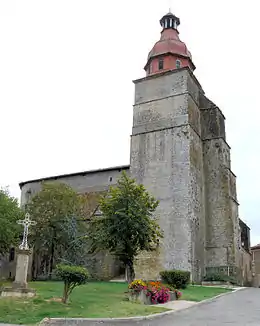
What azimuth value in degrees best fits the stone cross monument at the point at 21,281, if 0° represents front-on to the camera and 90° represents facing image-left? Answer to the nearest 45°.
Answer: approximately 0°

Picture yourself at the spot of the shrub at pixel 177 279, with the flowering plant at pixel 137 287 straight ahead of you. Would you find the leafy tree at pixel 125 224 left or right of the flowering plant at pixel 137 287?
right

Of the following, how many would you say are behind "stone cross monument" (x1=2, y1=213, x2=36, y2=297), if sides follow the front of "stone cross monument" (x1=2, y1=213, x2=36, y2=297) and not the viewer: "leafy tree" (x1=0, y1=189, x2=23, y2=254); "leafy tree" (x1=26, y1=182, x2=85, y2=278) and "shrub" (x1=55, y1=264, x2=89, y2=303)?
2

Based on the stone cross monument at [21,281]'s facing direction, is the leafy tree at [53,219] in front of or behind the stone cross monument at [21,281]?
behind

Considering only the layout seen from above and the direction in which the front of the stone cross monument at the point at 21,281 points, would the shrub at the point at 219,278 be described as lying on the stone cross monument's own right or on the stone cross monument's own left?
on the stone cross monument's own left

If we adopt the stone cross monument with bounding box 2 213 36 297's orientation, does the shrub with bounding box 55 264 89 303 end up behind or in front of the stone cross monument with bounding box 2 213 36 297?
in front

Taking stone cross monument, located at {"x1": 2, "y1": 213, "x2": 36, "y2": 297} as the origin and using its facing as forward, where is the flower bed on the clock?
The flower bed is roughly at 10 o'clock from the stone cross monument.

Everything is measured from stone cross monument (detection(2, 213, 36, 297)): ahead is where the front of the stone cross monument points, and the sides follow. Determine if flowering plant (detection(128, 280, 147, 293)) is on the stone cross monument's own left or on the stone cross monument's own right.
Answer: on the stone cross monument's own left

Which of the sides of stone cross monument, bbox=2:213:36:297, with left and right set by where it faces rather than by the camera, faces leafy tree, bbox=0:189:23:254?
back

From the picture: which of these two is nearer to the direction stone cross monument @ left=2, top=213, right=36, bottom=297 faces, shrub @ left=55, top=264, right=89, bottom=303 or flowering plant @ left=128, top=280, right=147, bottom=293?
the shrub

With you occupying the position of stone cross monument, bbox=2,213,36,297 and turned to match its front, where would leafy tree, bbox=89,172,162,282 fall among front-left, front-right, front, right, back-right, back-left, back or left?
back-left
